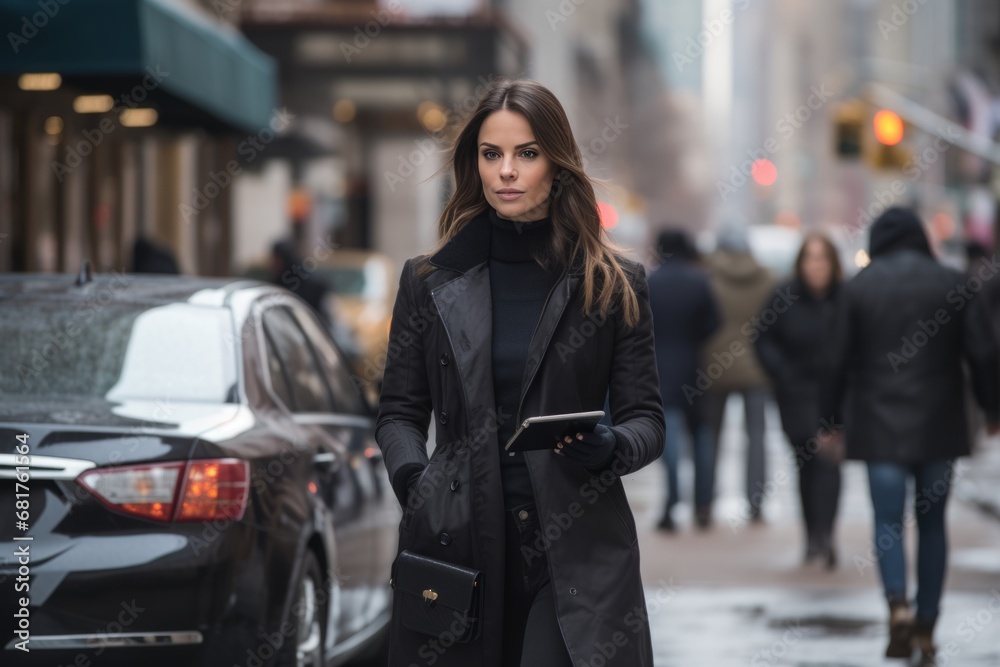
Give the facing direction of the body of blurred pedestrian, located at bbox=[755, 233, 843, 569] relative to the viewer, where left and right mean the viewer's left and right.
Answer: facing the viewer

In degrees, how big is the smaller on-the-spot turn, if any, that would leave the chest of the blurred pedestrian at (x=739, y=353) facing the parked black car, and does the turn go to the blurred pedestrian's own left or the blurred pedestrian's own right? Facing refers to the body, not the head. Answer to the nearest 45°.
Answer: approximately 180°

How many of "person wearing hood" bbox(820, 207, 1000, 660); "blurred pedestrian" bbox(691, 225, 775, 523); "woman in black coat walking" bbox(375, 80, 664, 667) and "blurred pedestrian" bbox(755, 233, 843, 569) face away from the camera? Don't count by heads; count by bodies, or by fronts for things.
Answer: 2

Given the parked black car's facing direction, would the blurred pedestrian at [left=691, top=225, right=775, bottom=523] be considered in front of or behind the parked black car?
in front

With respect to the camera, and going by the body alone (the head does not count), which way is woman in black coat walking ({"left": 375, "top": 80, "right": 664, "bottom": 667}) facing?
toward the camera

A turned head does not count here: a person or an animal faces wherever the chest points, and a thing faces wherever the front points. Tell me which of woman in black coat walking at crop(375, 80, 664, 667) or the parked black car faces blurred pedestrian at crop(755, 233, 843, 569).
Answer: the parked black car

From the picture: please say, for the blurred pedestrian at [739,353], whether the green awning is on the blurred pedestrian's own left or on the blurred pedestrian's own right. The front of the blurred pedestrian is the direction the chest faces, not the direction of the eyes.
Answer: on the blurred pedestrian's own left

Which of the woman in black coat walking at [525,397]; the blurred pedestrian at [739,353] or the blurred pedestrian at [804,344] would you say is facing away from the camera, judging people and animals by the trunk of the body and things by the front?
the blurred pedestrian at [739,353]

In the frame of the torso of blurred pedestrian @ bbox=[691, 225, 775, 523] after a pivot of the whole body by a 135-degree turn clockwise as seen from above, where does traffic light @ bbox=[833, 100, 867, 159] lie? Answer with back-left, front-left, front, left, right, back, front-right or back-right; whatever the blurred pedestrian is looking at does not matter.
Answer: back-left

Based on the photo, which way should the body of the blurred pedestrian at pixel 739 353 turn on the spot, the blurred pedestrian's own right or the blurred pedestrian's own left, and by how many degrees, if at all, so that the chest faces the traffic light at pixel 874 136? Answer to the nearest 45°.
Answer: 0° — they already face it

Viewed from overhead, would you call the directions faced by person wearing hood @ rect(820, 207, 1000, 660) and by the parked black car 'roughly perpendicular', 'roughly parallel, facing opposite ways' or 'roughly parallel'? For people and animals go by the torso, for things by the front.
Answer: roughly parallel

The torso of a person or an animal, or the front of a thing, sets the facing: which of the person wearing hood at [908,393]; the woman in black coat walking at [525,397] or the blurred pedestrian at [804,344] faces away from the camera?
the person wearing hood

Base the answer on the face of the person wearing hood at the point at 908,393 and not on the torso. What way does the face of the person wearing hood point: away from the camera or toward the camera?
away from the camera

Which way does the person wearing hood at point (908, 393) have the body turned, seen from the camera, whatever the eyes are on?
away from the camera

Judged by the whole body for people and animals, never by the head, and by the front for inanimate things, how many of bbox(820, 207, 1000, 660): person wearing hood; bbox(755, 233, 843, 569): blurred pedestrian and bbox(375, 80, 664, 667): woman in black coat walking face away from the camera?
1

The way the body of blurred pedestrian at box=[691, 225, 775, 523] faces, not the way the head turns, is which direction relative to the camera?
away from the camera
